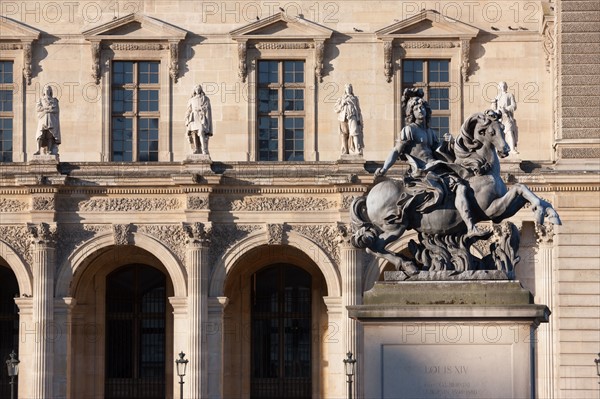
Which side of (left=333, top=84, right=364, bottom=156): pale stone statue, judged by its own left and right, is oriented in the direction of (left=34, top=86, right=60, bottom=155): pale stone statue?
right

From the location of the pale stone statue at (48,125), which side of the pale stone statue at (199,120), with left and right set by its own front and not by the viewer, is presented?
right

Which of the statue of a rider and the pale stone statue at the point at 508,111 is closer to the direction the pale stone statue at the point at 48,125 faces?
the statue of a rider

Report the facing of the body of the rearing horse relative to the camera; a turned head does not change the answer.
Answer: to the viewer's right

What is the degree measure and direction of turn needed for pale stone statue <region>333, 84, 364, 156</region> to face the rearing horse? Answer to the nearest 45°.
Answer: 0° — it already faces it

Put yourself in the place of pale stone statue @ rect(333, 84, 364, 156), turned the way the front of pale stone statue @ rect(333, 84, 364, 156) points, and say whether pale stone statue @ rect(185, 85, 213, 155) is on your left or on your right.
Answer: on your right

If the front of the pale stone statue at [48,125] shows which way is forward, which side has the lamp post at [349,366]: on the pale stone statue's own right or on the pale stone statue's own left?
on the pale stone statue's own left
